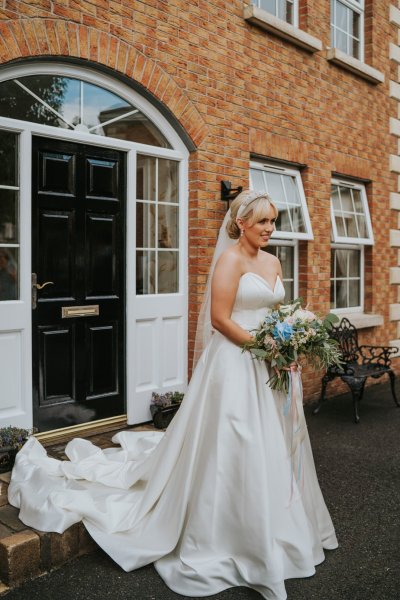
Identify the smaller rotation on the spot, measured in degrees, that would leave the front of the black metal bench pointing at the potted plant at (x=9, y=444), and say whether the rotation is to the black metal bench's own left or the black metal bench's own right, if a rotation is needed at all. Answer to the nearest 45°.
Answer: approximately 90° to the black metal bench's own right

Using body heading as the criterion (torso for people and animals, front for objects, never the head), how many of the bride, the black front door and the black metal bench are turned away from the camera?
0

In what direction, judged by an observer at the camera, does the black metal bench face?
facing the viewer and to the right of the viewer

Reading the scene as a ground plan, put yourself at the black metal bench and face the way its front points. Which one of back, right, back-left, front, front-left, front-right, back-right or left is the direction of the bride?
front-right

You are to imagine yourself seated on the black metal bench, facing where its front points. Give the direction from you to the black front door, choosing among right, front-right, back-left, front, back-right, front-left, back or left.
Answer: right

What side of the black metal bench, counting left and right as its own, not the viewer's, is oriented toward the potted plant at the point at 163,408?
right

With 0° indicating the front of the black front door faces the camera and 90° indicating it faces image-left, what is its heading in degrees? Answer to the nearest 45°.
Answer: approximately 315°

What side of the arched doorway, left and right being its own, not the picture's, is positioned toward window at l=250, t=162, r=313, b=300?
left

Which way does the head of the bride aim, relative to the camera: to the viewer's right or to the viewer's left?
to the viewer's right

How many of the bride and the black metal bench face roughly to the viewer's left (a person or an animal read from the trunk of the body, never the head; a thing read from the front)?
0
